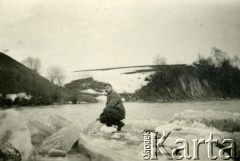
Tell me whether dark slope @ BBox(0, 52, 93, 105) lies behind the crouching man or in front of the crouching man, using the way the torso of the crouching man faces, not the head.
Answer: in front

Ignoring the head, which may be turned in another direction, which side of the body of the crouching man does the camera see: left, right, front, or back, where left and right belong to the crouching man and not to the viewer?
left

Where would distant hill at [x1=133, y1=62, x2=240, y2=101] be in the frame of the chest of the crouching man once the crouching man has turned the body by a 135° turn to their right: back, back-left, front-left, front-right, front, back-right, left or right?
front-right
